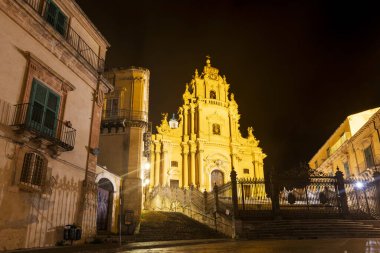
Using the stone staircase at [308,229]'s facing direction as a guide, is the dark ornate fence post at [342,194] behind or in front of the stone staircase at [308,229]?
behind

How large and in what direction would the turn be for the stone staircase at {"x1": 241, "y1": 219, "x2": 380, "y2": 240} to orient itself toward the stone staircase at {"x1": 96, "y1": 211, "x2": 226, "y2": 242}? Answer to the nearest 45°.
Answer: approximately 90° to its right

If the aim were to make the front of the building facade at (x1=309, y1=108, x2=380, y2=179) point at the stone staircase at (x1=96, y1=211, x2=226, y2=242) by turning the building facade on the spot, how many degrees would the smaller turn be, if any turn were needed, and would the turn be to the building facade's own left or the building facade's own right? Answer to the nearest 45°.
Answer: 0° — it already faces it

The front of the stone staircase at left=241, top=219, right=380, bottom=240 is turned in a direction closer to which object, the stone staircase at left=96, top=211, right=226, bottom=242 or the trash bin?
the trash bin

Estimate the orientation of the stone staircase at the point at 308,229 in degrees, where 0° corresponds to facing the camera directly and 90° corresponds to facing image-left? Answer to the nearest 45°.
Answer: approximately 0°

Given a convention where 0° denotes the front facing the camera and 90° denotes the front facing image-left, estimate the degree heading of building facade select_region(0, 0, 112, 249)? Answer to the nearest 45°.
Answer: approximately 315°

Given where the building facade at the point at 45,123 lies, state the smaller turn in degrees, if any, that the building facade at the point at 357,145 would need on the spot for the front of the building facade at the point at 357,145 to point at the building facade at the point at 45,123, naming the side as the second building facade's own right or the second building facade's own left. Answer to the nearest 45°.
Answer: approximately 45° to the second building facade's own left

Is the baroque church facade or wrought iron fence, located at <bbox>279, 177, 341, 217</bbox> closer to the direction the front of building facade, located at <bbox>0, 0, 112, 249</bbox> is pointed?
the wrought iron fence

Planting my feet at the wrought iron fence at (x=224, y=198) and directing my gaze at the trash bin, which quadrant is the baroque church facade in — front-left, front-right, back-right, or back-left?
back-right

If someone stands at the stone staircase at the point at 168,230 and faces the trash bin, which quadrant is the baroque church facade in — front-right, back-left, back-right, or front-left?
back-right

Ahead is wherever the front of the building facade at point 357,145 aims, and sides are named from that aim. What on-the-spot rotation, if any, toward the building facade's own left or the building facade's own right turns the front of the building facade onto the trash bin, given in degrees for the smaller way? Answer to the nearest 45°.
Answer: approximately 45° to the building facade's own left

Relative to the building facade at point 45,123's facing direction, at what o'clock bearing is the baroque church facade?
The baroque church facade is roughly at 9 o'clock from the building facade.

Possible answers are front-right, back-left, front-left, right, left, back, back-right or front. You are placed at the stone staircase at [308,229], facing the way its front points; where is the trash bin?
front-right
